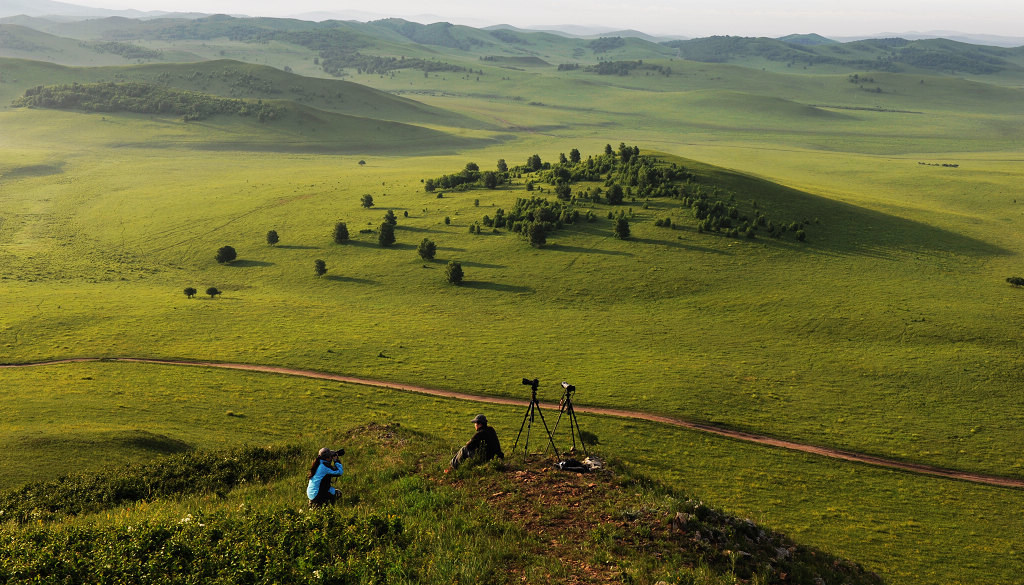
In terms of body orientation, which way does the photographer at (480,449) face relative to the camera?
to the viewer's left

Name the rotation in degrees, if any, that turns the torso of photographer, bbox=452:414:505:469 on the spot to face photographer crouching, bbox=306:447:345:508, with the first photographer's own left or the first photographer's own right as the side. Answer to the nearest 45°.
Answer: approximately 45° to the first photographer's own left
